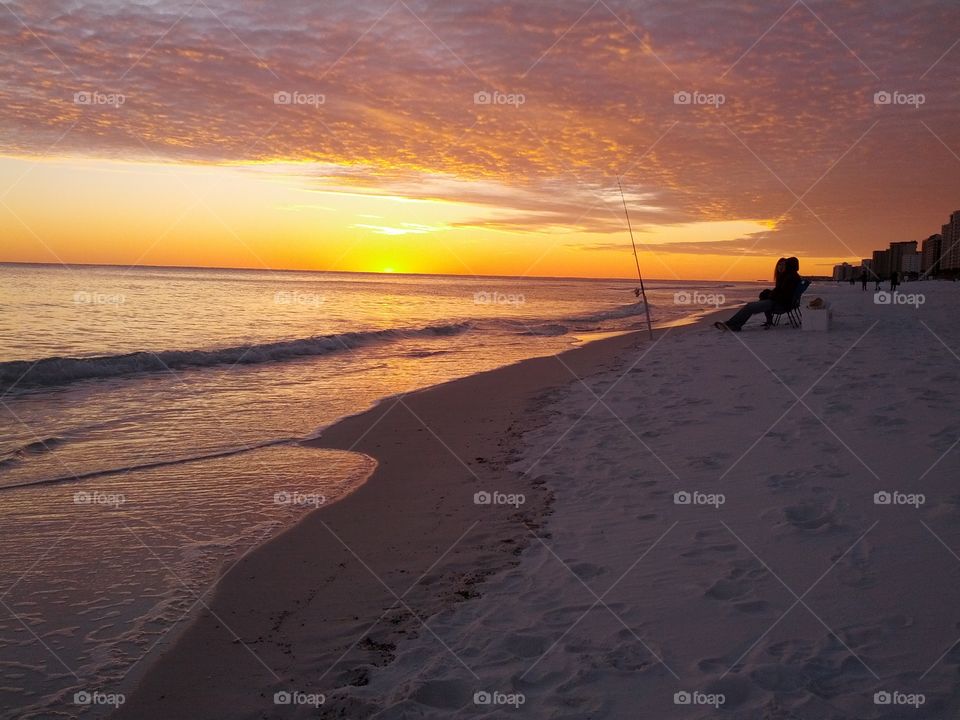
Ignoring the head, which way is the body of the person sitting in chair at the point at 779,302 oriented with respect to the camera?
to the viewer's left
